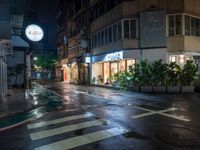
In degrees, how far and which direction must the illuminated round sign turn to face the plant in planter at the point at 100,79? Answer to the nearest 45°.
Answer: approximately 135° to its left

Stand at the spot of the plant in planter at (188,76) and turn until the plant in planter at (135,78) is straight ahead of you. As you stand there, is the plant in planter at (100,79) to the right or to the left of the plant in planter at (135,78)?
right

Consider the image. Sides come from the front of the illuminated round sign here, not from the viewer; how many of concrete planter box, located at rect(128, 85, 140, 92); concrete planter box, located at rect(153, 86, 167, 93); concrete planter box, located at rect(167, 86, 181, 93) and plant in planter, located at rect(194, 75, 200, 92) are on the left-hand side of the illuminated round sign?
4

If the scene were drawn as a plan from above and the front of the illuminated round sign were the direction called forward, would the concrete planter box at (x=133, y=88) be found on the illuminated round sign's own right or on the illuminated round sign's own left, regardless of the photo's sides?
on the illuminated round sign's own left

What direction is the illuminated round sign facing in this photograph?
toward the camera

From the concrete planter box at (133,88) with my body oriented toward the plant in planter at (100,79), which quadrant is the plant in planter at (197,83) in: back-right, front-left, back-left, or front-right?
back-right

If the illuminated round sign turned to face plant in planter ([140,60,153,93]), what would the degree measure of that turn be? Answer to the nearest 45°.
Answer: approximately 90° to its left

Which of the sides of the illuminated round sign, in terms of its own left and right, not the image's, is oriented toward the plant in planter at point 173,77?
left

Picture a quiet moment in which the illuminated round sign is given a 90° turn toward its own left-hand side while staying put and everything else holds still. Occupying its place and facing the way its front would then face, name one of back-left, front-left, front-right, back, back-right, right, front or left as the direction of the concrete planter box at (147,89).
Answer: front
